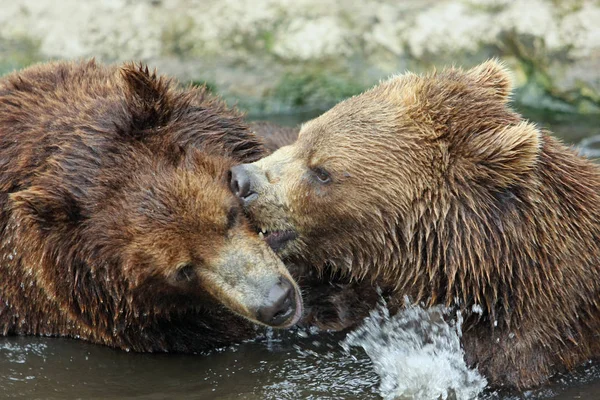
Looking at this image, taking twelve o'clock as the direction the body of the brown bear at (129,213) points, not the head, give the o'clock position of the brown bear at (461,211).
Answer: the brown bear at (461,211) is roughly at 11 o'clock from the brown bear at (129,213).

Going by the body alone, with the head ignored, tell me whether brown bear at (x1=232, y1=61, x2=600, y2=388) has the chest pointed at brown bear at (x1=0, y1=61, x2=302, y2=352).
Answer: yes

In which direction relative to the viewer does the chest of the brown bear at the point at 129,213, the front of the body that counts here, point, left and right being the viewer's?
facing the viewer and to the right of the viewer

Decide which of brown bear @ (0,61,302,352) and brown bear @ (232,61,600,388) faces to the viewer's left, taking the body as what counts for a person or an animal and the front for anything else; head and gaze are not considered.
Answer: brown bear @ (232,61,600,388)

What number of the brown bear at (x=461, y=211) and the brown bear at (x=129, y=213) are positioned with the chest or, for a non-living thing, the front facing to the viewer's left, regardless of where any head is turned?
1

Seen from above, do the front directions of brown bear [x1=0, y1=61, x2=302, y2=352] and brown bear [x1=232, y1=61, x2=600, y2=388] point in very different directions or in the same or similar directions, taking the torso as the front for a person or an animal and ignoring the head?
very different directions

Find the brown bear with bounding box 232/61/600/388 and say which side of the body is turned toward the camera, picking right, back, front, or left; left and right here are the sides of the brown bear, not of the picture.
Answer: left
